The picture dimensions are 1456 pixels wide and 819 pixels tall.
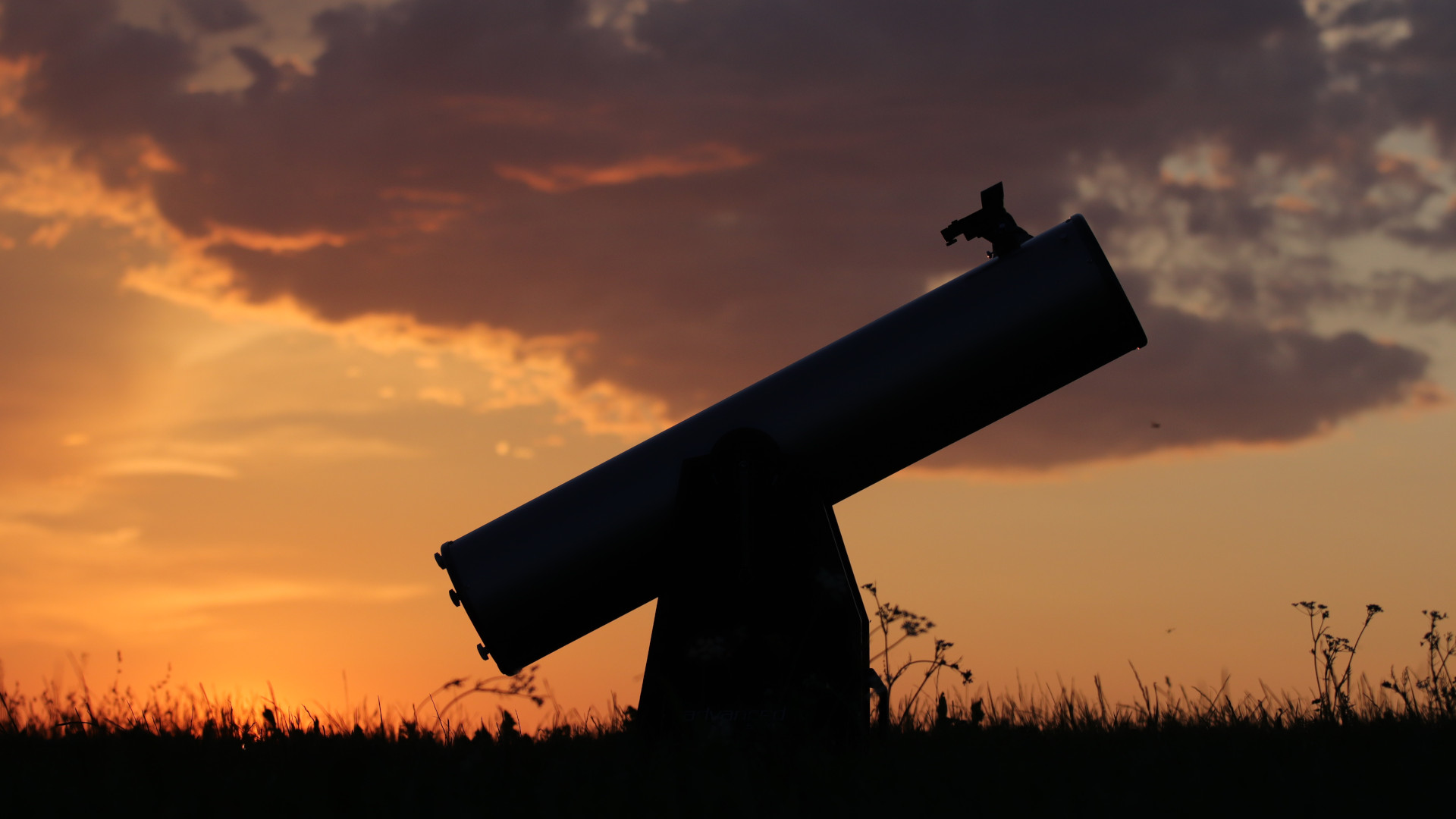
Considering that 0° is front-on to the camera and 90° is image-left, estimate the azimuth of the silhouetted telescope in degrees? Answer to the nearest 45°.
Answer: approximately 270°
